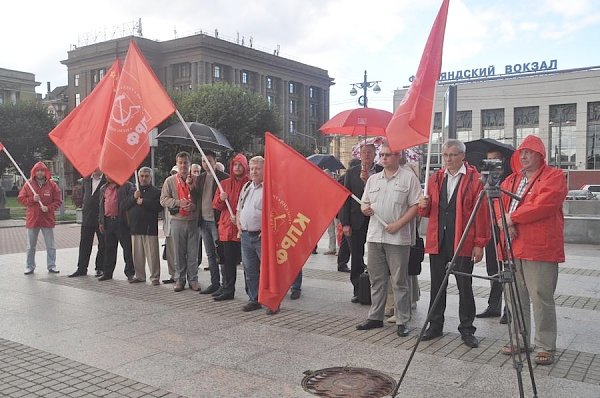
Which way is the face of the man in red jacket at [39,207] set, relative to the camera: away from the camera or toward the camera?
toward the camera

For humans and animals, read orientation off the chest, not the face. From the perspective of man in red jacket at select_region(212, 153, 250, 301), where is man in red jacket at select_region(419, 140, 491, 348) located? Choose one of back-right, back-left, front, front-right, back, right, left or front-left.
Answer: left

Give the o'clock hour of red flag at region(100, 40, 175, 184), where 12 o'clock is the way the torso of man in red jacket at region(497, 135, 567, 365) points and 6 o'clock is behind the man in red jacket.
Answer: The red flag is roughly at 2 o'clock from the man in red jacket.

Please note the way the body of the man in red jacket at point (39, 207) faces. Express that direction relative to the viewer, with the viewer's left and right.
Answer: facing the viewer

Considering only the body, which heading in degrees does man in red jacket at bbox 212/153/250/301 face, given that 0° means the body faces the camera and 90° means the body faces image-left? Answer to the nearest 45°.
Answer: approximately 45°

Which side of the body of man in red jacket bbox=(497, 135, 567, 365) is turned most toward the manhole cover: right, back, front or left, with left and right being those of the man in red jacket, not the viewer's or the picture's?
front

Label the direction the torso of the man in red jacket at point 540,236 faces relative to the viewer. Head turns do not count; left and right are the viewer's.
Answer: facing the viewer and to the left of the viewer

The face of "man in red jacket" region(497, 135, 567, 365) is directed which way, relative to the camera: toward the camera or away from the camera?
toward the camera

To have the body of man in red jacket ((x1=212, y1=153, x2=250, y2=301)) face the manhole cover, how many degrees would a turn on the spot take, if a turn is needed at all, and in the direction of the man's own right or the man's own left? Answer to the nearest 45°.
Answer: approximately 45° to the man's own left

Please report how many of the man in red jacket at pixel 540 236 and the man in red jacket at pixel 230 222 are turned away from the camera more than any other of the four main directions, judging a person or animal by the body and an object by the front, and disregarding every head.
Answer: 0

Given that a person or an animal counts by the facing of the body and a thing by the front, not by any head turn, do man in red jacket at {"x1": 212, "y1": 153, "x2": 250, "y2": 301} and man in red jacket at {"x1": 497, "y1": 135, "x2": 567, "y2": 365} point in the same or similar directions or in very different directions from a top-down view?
same or similar directions

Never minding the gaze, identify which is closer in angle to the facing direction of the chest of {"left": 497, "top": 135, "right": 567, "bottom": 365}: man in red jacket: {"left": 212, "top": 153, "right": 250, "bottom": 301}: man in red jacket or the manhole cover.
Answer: the manhole cover

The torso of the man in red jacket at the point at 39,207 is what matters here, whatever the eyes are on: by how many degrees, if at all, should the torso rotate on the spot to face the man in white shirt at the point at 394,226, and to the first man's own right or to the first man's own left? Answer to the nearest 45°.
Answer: approximately 45° to the first man's own left

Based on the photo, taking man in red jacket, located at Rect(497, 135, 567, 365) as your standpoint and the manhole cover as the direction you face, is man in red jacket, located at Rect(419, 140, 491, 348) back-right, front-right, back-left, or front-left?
front-right

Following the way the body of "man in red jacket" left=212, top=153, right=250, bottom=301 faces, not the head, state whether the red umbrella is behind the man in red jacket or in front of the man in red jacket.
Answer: behind

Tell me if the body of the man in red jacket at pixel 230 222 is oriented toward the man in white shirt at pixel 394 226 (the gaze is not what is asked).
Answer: no
